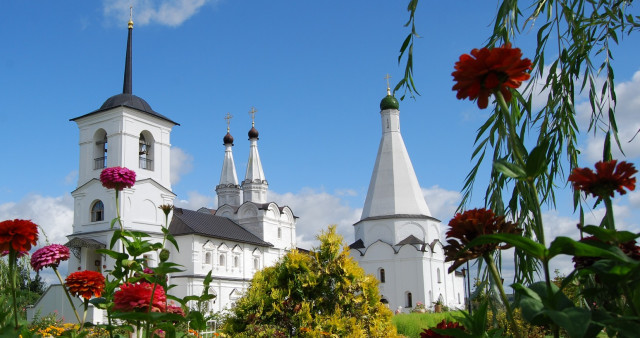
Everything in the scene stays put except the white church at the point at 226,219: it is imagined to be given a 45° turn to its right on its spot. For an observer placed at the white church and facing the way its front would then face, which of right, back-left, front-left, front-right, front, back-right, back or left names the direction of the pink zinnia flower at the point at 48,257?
left

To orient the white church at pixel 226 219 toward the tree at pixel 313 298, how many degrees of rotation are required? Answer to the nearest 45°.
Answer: approximately 45° to its left

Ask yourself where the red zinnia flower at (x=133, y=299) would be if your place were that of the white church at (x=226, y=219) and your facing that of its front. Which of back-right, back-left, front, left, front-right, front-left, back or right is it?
front-left

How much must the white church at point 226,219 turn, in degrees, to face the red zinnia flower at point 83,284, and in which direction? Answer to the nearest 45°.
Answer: approximately 45° to its left

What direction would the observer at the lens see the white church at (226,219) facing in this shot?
facing the viewer and to the left of the viewer

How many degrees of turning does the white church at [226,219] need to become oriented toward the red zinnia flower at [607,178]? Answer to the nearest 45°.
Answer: approximately 45° to its left

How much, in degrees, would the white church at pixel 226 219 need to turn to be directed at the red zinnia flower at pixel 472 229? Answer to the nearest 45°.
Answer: approximately 45° to its left

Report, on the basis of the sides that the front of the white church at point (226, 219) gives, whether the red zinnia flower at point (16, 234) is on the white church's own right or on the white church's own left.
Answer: on the white church's own left
